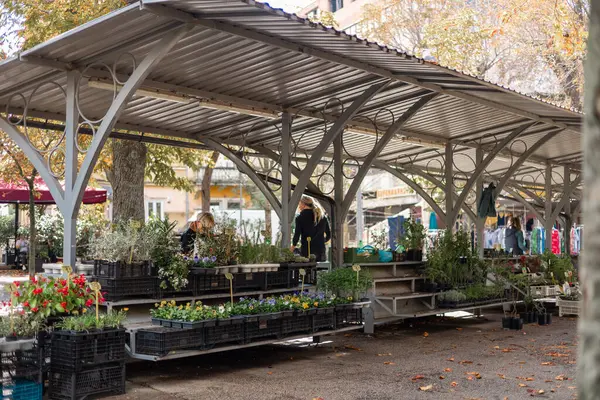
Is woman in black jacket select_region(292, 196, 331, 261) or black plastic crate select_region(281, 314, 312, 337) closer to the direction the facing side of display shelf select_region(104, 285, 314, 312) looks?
the black plastic crate

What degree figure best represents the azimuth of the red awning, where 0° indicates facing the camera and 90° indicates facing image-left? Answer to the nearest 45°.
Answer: approximately 0°

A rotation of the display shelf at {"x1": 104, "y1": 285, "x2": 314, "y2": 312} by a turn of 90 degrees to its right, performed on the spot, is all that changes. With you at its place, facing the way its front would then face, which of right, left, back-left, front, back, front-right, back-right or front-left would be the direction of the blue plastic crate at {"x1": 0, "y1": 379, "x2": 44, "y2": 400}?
front

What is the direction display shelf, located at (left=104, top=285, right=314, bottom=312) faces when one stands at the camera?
facing the viewer and to the right of the viewer

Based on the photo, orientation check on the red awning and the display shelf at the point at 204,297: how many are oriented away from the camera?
0

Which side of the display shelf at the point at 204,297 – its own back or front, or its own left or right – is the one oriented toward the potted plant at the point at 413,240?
left

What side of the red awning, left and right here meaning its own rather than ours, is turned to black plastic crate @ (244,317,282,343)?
front

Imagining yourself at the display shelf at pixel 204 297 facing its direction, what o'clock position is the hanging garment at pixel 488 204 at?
The hanging garment is roughly at 9 o'clock from the display shelf.

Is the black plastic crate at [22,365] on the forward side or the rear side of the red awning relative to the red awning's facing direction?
on the forward side

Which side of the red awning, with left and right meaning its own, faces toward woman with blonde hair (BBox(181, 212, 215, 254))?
front
